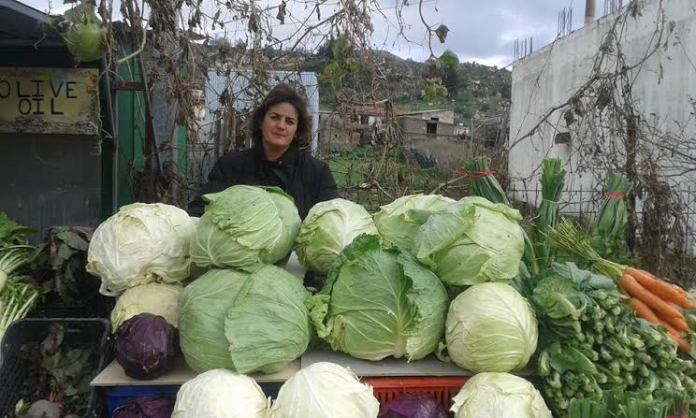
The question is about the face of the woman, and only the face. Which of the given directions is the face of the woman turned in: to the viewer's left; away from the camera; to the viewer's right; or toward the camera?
toward the camera

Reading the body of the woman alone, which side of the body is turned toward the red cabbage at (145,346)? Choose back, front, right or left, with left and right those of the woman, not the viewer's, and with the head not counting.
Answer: front

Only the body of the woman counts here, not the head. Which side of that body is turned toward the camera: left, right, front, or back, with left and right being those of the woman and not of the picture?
front

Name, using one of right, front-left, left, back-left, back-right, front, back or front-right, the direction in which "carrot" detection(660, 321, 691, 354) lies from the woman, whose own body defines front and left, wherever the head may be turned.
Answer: front-left

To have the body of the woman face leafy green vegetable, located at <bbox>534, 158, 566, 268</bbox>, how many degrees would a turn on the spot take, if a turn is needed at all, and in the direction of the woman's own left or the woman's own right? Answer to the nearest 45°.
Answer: approximately 45° to the woman's own left

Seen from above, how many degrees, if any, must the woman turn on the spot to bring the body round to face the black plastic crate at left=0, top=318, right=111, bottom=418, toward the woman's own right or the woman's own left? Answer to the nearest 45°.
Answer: approximately 45° to the woman's own right

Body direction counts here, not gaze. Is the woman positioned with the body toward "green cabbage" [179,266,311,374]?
yes

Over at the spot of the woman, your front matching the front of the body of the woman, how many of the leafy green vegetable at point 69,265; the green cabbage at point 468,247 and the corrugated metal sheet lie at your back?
1

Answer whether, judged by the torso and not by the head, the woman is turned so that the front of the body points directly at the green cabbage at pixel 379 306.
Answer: yes

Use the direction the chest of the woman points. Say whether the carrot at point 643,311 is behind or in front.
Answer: in front

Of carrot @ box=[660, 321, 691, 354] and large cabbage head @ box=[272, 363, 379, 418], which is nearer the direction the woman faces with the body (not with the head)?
the large cabbage head

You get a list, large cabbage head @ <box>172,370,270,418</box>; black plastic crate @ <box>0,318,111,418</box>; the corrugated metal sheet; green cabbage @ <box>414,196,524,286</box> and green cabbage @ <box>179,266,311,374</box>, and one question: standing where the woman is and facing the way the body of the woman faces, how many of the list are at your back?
1

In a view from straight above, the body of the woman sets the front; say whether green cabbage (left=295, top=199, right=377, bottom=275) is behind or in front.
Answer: in front

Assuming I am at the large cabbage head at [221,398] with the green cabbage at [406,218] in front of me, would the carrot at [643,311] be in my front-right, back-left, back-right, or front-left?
front-right

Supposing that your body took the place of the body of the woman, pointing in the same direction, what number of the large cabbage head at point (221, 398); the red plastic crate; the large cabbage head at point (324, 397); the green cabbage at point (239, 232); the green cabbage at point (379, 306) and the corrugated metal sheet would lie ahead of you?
5
